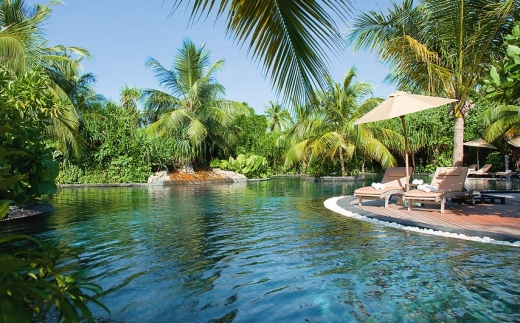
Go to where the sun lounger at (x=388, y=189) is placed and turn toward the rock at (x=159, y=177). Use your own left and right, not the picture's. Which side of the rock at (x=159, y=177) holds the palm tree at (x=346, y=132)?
right

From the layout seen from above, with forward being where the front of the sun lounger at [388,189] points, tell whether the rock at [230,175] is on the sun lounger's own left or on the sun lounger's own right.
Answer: on the sun lounger's own right

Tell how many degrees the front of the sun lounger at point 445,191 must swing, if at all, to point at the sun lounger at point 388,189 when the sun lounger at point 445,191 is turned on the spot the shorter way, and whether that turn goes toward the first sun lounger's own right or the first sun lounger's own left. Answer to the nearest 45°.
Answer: approximately 45° to the first sun lounger's own right

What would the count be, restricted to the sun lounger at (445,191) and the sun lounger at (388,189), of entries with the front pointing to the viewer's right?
0

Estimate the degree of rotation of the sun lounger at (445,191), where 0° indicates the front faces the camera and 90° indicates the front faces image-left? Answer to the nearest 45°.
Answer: approximately 45°

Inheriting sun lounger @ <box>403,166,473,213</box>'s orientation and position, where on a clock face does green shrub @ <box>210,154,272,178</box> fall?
The green shrub is roughly at 3 o'clock from the sun lounger.

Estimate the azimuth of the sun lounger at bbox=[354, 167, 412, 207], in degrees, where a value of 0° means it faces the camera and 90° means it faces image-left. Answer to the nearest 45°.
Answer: approximately 45°

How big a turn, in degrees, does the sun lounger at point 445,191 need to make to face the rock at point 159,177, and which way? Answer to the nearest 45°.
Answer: approximately 90° to its right

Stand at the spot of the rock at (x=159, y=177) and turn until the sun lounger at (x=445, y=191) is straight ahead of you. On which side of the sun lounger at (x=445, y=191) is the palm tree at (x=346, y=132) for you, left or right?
left

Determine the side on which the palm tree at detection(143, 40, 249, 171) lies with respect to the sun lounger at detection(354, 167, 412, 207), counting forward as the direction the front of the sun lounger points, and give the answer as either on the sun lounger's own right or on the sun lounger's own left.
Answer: on the sun lounger's own right

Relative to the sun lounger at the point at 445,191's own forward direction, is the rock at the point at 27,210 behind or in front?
in front

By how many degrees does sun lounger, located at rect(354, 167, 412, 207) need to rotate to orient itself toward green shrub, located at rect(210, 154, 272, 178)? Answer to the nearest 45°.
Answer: approximately 90° to its right
